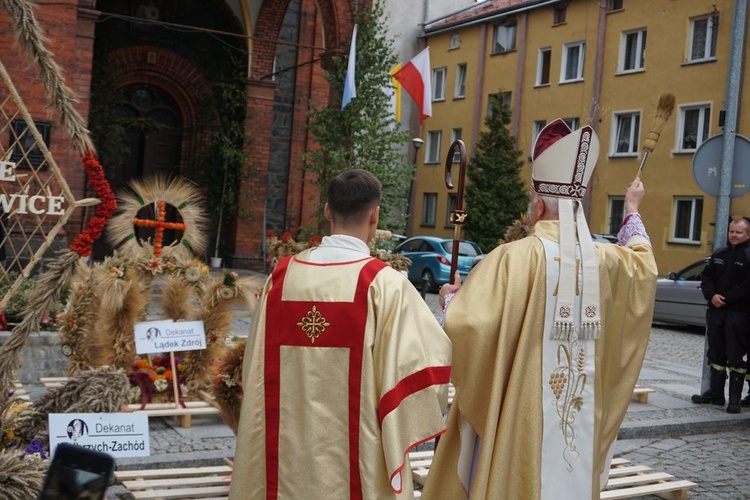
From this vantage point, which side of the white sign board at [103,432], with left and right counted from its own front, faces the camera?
front

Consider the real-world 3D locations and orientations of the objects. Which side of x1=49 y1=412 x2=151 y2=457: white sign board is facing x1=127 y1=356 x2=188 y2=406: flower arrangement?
back

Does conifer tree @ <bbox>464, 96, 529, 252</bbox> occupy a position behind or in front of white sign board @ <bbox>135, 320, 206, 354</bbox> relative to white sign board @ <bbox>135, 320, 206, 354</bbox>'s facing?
behind

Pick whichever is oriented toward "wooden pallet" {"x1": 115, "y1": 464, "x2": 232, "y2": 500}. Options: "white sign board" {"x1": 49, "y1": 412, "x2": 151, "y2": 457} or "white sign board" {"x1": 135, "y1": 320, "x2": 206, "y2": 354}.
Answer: "white sign board" {"x1": 135, "y1": 320, "x2": 206, "y2": 354}

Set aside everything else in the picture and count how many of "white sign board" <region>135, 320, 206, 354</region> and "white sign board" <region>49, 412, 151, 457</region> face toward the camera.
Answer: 2

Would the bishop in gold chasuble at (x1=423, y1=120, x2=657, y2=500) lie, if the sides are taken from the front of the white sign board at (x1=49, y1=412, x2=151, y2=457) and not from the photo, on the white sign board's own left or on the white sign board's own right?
on the white sign board's own left

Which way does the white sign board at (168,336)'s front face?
toward the camera

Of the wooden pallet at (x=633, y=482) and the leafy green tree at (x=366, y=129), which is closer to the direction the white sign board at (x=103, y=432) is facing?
the wooden pallet

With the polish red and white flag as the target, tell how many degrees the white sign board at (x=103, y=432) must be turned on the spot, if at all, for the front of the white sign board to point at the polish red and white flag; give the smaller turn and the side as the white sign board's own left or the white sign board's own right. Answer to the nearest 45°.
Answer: approximately 135° to the white sign board's own left

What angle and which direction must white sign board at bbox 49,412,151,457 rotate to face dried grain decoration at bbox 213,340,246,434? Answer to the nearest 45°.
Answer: approximately 135° to its left

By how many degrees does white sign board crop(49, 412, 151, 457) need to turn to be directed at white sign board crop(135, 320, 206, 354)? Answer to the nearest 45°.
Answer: approximately 180°

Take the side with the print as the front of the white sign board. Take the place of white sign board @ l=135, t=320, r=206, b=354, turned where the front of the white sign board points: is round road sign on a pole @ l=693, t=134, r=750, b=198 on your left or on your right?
on your left

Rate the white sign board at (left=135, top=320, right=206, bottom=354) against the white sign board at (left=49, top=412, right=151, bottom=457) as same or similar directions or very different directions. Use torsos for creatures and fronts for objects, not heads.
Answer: same or similar directions

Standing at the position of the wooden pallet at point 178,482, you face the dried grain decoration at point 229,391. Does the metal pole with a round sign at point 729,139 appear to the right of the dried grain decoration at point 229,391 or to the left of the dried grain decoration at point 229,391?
right

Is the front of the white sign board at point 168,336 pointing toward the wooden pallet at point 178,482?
yes
